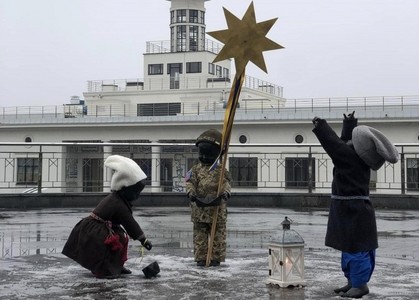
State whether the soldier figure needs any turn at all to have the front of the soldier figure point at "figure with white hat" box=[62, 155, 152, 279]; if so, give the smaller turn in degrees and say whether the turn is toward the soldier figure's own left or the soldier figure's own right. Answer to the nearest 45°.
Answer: approximately 45° to the soldier figure's own right

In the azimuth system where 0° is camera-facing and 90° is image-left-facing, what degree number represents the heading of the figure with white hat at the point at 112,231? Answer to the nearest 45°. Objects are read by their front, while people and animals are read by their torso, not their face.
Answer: approximately 270°

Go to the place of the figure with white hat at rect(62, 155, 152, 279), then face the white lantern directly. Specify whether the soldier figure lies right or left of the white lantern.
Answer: left

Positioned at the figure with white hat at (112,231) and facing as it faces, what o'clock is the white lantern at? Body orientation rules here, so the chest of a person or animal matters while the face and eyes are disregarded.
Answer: The white lantern is roughly at 1 o'clock from the figure with white hat.

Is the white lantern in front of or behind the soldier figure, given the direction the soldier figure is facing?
in front

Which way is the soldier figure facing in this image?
toward the camera

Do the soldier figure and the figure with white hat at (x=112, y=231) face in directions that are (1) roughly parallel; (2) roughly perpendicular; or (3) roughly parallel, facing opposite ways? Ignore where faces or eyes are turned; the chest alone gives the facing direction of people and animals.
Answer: roughly perpendicular

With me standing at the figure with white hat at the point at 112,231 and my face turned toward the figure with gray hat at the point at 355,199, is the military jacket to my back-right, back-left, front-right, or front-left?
front-left

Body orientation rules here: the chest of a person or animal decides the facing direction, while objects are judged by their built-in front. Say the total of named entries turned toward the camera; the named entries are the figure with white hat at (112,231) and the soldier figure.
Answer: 1

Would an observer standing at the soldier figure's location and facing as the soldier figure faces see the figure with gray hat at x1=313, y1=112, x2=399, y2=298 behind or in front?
in front

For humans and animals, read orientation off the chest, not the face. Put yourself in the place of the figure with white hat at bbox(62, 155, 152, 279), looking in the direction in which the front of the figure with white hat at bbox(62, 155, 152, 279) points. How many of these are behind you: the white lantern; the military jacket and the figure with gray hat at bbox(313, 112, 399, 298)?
0
